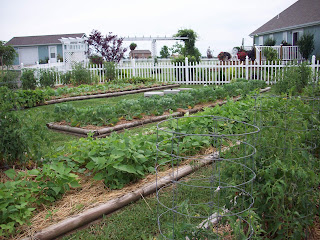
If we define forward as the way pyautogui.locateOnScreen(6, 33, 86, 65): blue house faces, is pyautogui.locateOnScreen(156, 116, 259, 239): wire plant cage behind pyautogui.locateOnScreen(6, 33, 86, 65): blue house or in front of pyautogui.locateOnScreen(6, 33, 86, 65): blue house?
in front

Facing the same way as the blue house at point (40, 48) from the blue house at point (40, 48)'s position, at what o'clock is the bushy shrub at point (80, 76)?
The bushy shrub is roughly at 12 o'clock from the blue house.

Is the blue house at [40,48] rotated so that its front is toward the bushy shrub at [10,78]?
yes

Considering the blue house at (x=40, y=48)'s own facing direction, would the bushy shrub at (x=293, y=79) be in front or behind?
in front

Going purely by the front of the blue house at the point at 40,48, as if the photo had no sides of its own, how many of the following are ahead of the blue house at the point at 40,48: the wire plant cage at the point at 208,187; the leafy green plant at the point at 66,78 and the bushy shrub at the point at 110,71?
3

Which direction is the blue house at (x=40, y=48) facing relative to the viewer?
toward the camera

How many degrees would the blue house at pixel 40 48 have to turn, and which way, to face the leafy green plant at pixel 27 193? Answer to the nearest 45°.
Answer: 0° — it already faces it

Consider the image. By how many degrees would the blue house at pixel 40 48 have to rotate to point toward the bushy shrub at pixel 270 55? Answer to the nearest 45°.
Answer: approximately 45° to its left

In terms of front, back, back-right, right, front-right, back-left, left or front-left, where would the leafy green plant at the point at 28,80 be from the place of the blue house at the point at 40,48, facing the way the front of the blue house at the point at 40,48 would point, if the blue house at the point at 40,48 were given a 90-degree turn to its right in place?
left
